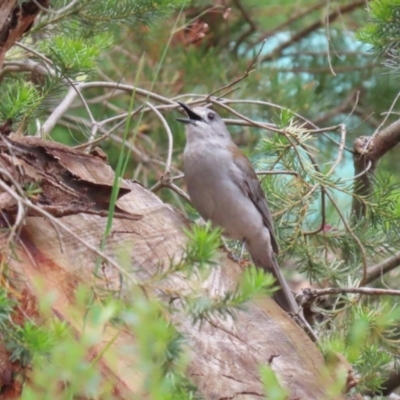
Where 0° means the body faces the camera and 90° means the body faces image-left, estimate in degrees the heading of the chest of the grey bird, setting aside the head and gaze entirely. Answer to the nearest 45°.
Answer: approximately 45°
